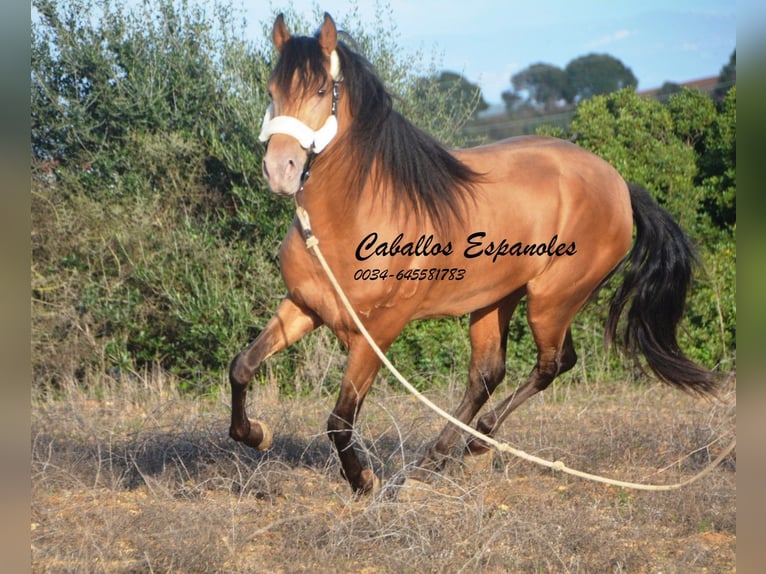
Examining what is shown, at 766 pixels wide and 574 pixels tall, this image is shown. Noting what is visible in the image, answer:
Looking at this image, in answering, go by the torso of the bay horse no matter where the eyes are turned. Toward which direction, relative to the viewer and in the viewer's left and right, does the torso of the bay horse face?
facing the viewer and to the left of the viewer

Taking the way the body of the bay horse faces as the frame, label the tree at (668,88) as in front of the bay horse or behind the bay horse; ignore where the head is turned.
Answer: behind
